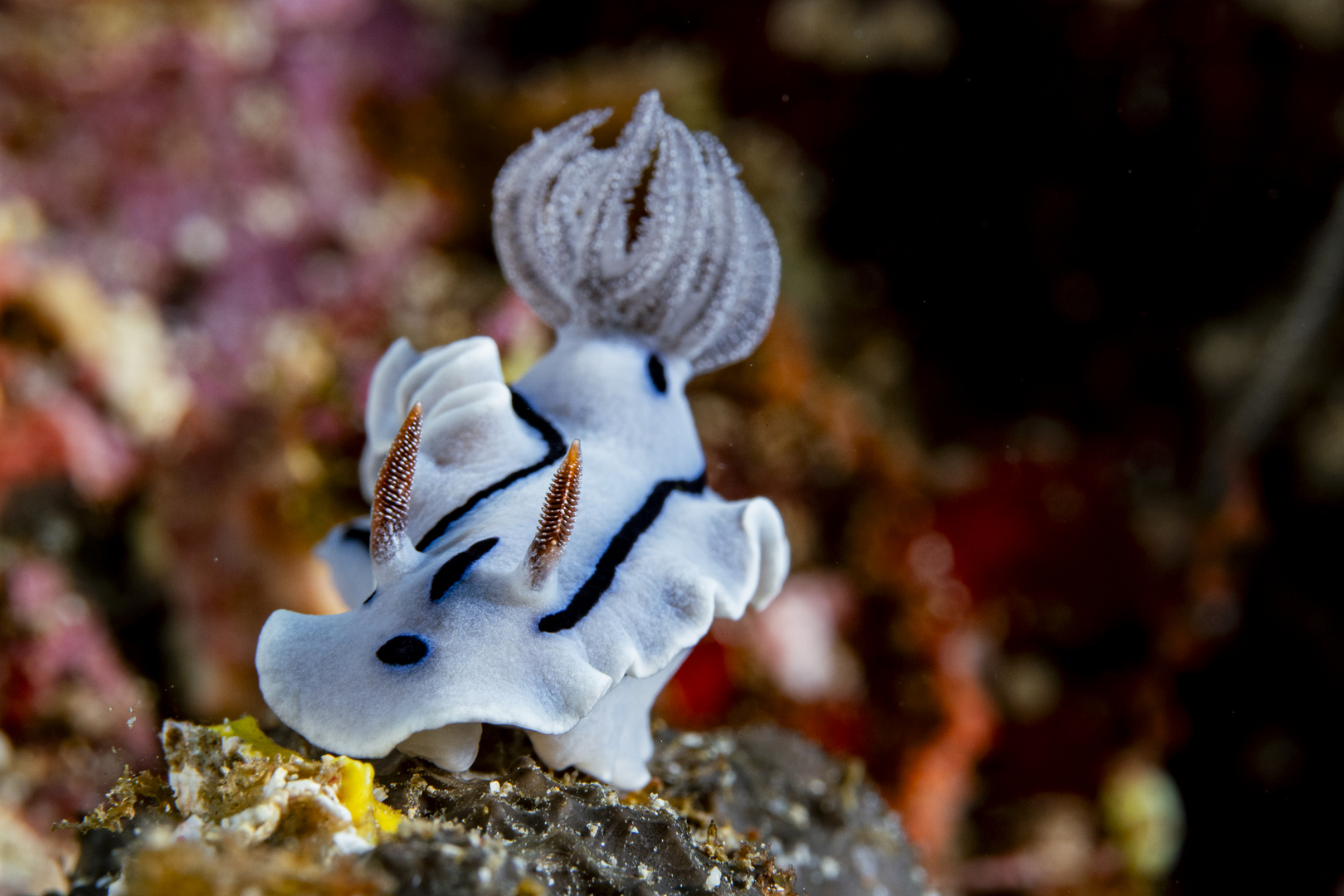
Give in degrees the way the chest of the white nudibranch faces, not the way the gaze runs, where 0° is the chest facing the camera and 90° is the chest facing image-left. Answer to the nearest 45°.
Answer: approximately 45°
